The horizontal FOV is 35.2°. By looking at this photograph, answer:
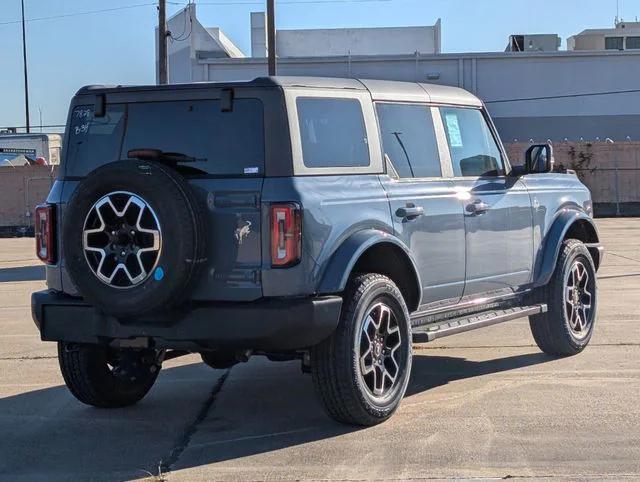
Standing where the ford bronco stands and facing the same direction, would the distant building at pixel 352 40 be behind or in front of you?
in front

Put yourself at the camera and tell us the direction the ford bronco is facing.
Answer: facing away from the viewer and to the right of the viewer

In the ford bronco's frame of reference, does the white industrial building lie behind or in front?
in front

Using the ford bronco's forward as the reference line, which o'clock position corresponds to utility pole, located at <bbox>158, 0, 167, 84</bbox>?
The utility pole is roughly at 10 o'clock from the ford bronco.

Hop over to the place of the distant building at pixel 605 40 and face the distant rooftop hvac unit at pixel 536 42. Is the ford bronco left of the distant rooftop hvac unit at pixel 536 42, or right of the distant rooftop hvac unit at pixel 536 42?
left

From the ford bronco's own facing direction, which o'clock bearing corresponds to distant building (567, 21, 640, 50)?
The distant building is roughly at 11 o'clock from the ford bronco.

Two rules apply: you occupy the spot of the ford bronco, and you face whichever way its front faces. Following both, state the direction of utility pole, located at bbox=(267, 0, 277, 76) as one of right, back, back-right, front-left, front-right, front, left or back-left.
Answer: front-left

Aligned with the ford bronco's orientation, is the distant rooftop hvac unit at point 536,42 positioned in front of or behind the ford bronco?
in front
